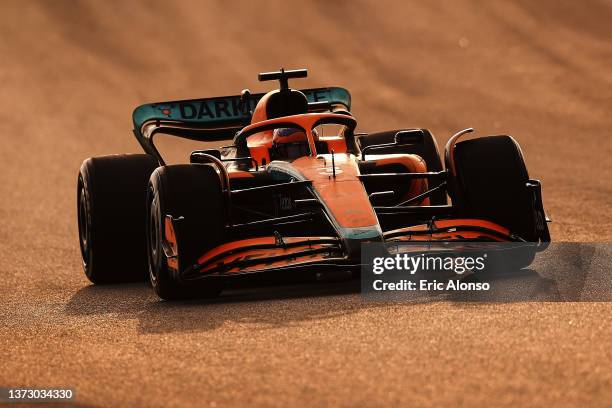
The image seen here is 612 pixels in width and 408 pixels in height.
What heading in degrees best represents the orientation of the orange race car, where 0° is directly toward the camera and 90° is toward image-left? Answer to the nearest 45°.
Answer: approximately 0°
